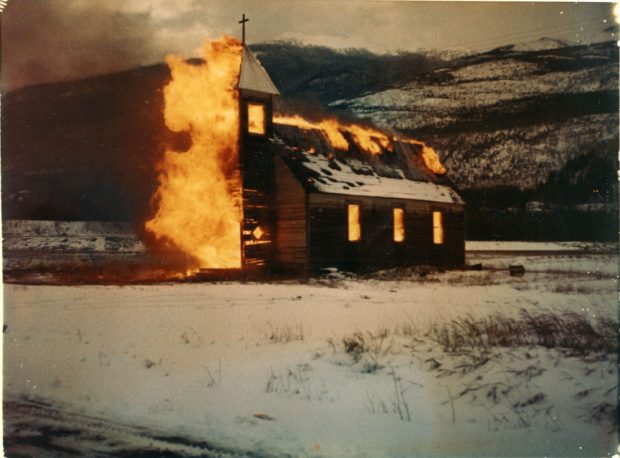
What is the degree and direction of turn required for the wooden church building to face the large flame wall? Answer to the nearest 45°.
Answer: approximately 45° to its right

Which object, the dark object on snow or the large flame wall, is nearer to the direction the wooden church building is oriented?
the large flame wall

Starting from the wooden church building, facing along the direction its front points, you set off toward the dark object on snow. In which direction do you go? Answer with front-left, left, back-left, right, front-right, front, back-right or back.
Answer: back-left

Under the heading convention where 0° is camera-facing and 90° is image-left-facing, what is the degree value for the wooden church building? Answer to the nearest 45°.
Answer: approximately 45°
